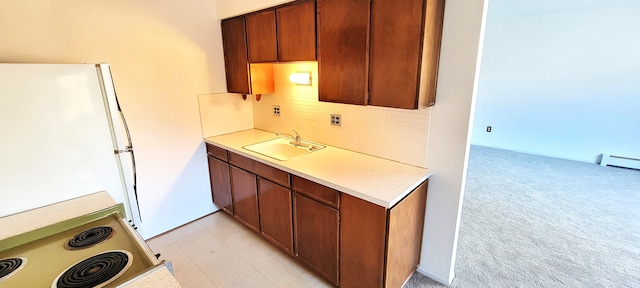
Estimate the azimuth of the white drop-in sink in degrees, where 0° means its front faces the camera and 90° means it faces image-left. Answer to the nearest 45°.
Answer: approximately 45°

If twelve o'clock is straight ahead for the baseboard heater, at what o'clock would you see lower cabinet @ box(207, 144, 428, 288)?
The lower cabinet is roughly at 1 o'clock from the baseboard heater.

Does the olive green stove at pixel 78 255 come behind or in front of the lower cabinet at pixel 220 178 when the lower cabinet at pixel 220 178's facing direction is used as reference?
in front

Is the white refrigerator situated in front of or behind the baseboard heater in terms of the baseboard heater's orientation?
in front

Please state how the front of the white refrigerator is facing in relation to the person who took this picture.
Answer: facing to the right of the viewer

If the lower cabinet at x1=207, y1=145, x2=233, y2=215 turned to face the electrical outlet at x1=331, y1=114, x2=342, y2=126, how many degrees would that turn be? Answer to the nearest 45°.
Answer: approximately 90° to its left

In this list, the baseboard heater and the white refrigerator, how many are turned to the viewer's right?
1

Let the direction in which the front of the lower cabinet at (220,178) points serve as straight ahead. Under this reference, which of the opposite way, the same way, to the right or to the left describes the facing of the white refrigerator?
the opposite way
